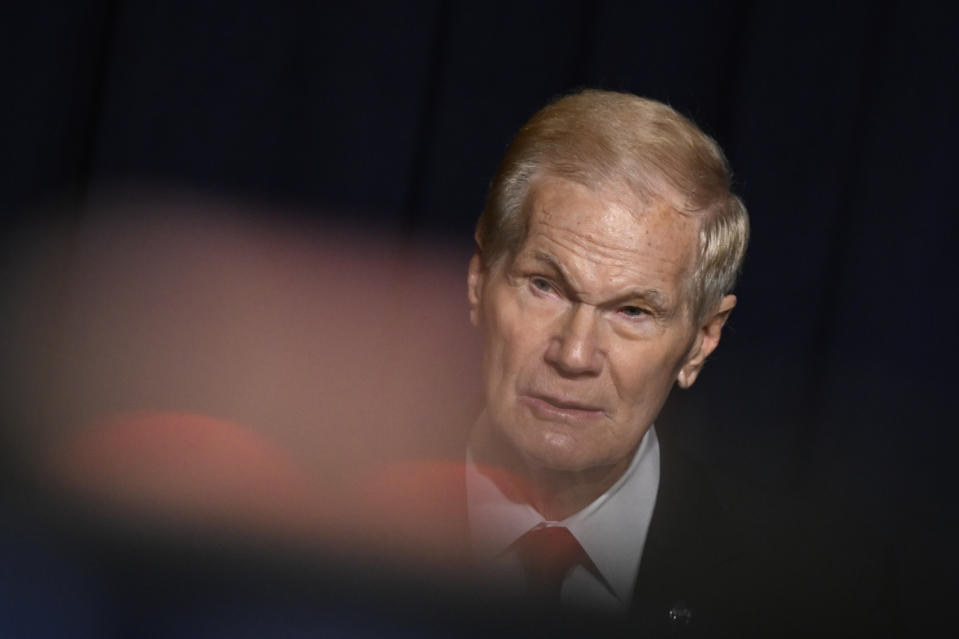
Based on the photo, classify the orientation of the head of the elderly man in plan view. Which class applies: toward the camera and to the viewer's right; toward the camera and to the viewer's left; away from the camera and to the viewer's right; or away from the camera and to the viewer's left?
toward the camera and to the viewer's left

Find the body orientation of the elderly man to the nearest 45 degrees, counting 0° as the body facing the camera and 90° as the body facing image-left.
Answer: approximately 0°
